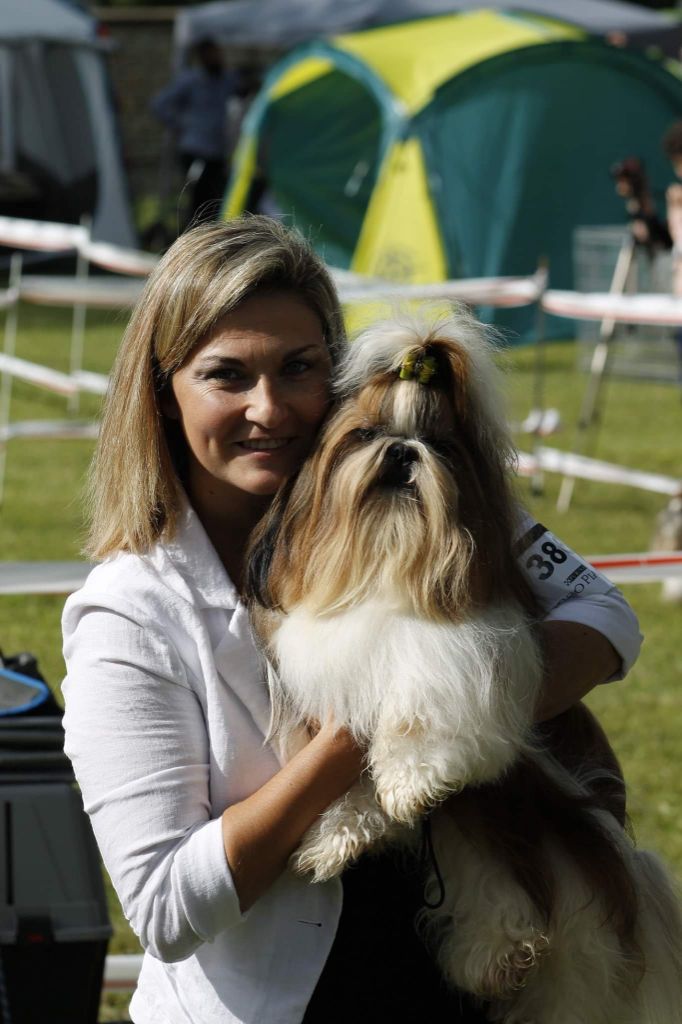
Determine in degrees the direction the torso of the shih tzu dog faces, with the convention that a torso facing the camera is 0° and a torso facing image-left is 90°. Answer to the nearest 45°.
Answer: approximately 0°

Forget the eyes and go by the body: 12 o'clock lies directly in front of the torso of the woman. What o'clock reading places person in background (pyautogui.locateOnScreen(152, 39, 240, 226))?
The person in background is roughly at 7 o'clock from the woman.

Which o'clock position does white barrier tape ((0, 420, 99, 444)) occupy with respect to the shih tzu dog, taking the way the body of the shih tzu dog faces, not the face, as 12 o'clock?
The white barrier tape is roughly at 5 o'clock from the shih tzu dog.

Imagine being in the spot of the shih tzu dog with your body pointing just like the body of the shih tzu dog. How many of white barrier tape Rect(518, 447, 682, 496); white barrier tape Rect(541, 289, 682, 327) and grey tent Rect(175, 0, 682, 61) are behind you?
3

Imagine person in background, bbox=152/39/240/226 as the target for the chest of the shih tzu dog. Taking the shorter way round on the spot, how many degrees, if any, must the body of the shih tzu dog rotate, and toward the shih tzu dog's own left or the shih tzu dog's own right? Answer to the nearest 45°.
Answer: approximately 180°

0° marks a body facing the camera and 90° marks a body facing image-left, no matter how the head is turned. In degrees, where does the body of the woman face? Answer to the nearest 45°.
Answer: approximately 315°

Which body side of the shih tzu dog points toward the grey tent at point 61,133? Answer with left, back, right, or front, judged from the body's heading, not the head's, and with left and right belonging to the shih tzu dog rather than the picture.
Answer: back

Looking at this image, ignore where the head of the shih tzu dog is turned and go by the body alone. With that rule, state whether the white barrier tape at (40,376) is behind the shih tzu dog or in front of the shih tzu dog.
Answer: behind

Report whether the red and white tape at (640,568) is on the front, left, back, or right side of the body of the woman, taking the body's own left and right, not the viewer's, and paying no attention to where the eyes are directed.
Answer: back
